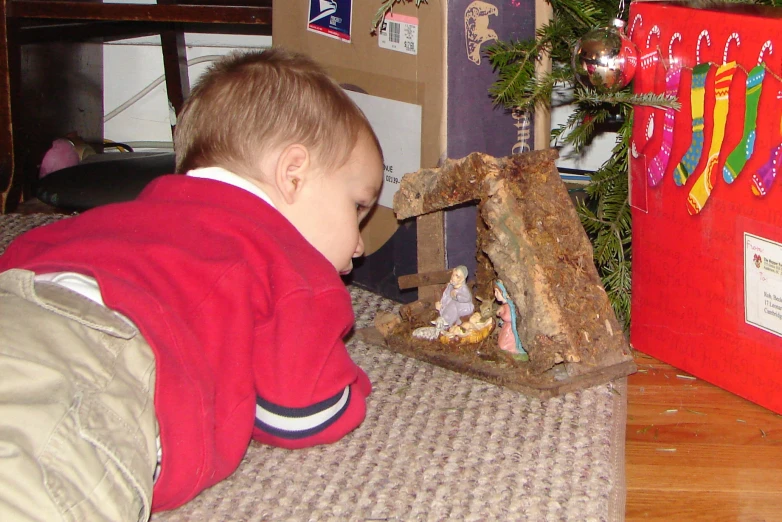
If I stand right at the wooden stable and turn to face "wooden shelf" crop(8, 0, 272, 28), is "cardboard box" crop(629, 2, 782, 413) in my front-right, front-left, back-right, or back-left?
back-right

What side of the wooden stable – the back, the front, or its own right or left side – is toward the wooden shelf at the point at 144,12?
right

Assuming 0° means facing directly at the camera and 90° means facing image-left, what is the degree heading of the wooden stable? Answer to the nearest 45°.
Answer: approximately 45°
